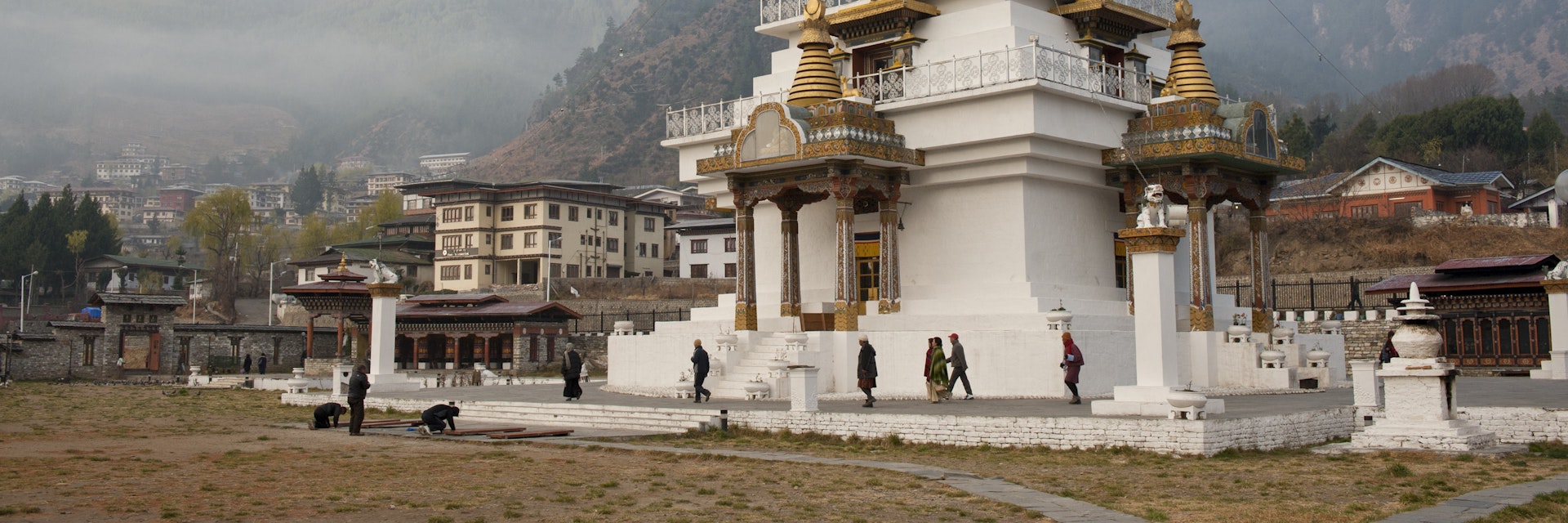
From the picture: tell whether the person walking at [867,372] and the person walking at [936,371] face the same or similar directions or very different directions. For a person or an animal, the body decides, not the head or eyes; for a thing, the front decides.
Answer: same or similar directions

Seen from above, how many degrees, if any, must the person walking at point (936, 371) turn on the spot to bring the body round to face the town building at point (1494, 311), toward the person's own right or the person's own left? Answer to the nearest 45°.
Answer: approximately 135° to the person's own right

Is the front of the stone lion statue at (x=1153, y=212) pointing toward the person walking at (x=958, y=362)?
no

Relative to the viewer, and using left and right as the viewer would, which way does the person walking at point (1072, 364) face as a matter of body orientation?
facing to the left of the viewer

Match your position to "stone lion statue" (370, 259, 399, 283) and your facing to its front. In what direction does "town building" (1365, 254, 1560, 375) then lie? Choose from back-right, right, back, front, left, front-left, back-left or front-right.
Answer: back

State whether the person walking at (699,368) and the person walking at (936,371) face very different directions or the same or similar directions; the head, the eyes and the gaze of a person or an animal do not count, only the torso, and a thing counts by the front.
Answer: same or similar directions

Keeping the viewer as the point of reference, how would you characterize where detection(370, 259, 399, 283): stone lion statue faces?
facing to the left of the viewer

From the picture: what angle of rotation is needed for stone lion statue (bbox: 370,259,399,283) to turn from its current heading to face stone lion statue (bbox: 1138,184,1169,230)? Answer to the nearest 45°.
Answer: approximately 135° to its left

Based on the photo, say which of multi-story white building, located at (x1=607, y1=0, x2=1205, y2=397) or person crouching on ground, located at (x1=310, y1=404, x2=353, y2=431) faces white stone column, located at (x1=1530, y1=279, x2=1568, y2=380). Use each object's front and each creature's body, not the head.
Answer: the person crouching on ground

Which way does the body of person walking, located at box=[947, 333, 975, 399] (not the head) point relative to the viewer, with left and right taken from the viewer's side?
facing to the left of the viewer

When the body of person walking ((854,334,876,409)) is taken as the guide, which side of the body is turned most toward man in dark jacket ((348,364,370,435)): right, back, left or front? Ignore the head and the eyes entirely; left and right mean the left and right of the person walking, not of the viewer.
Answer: front

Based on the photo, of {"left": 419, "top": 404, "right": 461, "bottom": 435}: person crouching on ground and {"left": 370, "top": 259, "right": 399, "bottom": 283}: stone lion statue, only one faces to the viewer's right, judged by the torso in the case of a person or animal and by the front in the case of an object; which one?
the person crouching on ground

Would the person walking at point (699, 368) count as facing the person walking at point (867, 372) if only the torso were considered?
no

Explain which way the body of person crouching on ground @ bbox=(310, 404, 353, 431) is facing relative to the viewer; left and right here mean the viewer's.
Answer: facing to the right of the viewer

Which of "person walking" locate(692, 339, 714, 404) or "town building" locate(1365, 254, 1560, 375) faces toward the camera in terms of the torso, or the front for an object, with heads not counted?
the town building

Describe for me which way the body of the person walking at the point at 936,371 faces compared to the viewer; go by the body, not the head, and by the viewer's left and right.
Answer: facing to the left of the viewer

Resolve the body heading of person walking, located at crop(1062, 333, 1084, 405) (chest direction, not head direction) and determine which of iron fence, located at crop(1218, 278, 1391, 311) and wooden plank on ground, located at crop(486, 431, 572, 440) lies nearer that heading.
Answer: the wooden plank on ground
